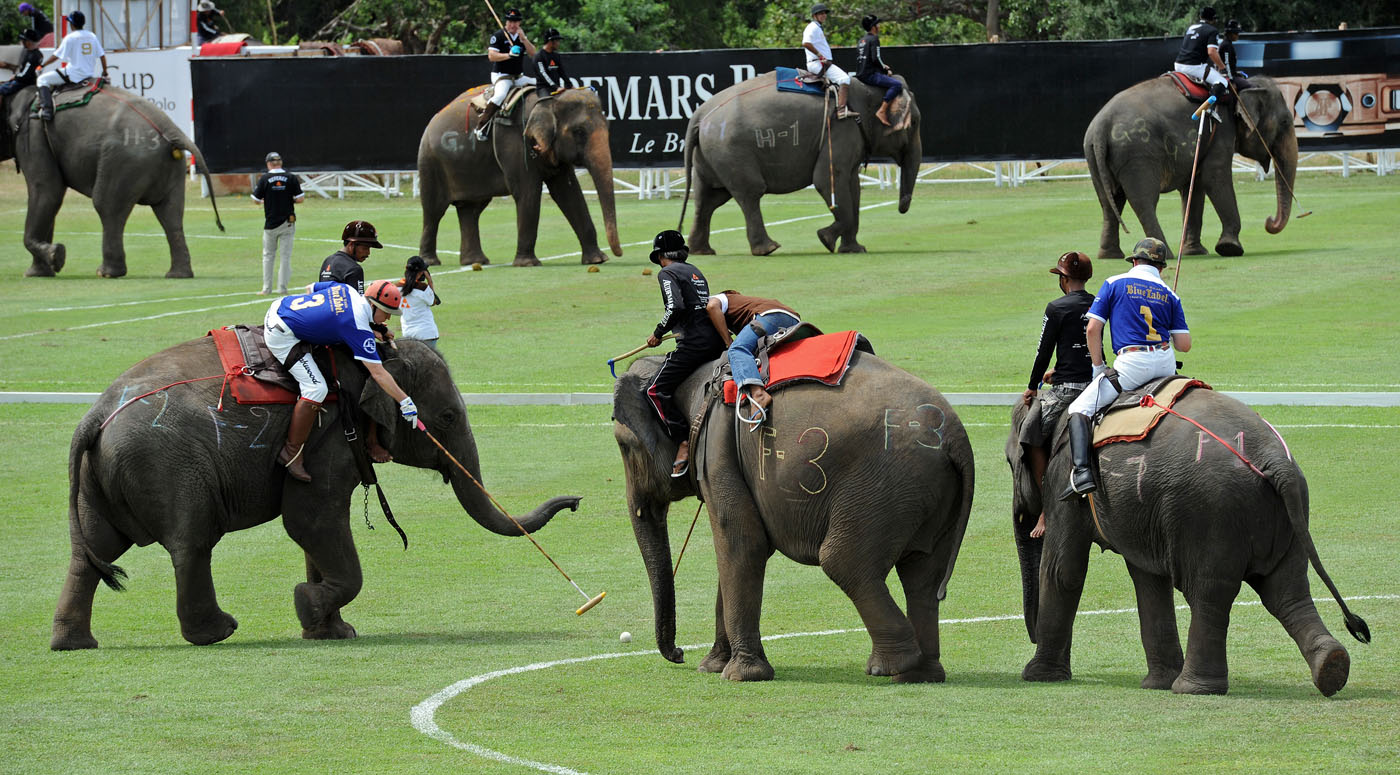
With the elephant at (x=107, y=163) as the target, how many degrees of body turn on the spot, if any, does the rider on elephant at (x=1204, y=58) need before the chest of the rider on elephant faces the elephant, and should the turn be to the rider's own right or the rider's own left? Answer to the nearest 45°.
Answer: approximately 135° to the rider's own left

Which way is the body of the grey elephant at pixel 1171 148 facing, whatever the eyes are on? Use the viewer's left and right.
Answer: facing away from the viewer and to the right of the viewer

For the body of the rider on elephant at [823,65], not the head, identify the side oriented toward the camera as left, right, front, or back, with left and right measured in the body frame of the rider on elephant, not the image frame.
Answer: right

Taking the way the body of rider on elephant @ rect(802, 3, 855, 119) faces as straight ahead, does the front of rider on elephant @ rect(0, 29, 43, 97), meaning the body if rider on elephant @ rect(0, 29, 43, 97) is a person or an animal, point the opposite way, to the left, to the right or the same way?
the opposite way

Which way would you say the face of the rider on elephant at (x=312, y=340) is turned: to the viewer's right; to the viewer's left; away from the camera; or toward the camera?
to the viewer's right

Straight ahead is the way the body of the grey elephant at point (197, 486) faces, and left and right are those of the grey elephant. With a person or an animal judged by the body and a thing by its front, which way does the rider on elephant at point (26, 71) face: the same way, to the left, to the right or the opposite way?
the opposite way

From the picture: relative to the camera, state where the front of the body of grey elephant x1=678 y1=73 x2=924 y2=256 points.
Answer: to the viewer's right

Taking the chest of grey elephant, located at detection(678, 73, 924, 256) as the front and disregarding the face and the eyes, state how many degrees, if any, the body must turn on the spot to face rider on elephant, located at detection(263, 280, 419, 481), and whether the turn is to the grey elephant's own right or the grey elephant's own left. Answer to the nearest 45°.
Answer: approximately 90° to the grey elephant's own right

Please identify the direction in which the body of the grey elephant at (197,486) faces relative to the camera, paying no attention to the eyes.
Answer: to the viewer's right

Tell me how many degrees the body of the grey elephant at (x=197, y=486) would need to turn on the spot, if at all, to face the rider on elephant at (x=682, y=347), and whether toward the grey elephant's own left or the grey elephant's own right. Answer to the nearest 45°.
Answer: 0° — it already faces them

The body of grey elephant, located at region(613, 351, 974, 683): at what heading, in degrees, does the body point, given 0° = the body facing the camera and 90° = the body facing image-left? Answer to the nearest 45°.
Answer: approximately 90°

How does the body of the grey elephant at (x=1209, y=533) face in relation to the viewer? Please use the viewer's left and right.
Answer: facing away from the viewer and to the left of the viewer

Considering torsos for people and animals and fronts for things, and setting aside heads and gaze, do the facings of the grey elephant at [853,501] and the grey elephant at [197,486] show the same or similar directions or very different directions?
very different directions
